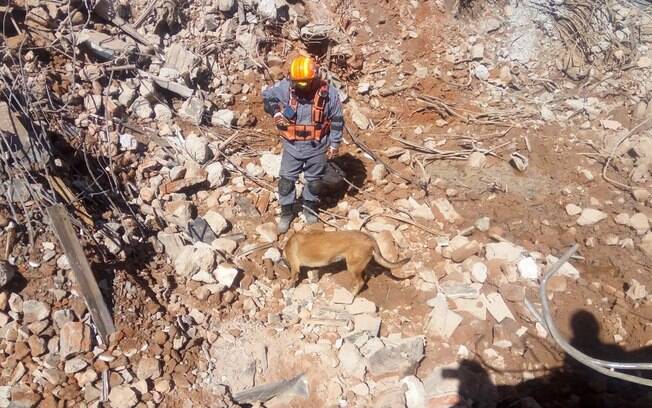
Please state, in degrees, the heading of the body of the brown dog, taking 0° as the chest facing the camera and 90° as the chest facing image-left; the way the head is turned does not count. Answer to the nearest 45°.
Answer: approximately 90°

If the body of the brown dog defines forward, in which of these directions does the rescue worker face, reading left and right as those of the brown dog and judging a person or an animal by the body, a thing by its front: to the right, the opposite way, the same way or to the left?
to the left

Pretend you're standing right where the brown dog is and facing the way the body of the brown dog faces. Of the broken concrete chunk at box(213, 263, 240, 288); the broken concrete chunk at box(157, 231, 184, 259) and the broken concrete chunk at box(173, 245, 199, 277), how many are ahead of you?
3

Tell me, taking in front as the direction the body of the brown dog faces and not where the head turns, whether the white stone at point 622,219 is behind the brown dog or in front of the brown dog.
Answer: behind

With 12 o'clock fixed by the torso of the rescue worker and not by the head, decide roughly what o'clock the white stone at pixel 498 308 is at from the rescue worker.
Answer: The white stone is roughly at 10 o'clock from the rescue worker.

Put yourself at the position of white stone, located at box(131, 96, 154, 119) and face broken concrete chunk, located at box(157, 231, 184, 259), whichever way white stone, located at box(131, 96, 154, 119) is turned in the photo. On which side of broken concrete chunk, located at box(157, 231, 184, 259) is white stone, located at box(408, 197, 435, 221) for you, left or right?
left

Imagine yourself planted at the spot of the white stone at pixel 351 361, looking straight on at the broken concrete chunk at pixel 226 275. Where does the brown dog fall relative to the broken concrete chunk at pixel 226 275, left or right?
right

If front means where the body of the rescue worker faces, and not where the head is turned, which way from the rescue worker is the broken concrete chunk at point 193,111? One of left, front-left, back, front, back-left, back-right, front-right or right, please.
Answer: back-right

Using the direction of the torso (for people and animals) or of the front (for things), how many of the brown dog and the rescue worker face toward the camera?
1
